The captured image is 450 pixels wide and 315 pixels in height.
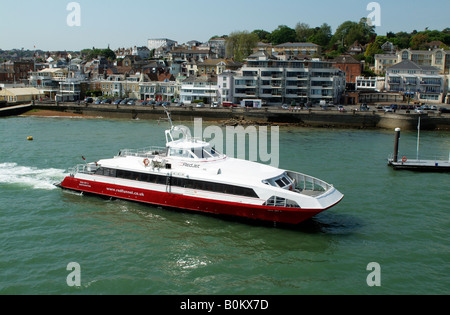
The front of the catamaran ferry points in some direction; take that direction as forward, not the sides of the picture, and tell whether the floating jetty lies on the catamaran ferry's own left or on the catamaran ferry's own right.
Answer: on the catamaran ferry's own left

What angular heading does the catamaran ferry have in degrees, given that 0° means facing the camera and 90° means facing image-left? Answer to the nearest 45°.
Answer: approximately 315°
